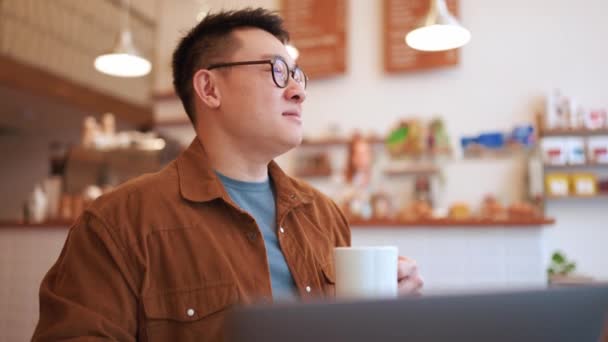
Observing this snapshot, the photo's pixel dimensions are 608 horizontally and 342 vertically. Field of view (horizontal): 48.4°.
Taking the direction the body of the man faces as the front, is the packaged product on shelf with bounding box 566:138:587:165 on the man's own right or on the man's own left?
on the man's own left

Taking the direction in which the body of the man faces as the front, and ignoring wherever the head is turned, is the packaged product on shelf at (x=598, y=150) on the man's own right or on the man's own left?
on the man's own left

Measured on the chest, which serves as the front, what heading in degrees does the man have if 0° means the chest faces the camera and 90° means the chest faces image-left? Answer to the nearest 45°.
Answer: approximately 315°

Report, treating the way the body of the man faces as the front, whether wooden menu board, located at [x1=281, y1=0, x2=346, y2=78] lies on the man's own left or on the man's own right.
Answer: on the man's own left

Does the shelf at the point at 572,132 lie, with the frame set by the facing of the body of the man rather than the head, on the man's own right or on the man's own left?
on the man's own left

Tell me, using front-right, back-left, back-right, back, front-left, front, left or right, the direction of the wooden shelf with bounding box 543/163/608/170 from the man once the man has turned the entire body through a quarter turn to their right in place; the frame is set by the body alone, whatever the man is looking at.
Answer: back

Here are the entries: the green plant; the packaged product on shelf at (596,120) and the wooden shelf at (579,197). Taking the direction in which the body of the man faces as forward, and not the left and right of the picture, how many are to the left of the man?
3

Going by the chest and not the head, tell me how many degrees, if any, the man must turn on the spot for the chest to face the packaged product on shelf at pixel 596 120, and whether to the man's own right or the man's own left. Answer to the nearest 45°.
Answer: approximately 90° to the man's own left

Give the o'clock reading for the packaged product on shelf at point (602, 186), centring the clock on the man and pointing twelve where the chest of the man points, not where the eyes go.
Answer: The packaged product on shelf is roughly at 9 o'clock from the man.

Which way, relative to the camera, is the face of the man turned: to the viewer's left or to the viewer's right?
to the viewer's right

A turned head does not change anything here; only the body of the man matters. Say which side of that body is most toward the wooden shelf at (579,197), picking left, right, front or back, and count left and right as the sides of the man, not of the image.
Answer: left

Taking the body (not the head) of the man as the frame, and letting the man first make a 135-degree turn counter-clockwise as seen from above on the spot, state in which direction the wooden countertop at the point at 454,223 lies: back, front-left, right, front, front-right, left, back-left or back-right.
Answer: front-right

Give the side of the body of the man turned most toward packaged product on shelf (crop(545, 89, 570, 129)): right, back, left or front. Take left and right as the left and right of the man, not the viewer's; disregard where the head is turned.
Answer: left

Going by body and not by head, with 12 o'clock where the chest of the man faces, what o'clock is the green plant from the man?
The green plant is roughly at 9 o'clock from the man.
